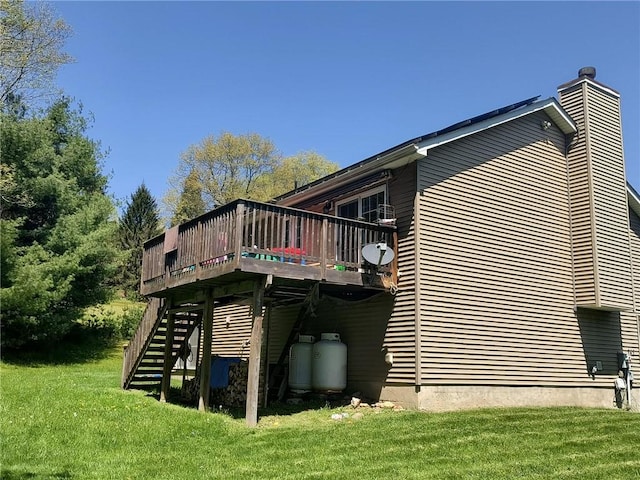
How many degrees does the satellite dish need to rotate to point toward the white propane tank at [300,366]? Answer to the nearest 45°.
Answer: approximately 135° to its right

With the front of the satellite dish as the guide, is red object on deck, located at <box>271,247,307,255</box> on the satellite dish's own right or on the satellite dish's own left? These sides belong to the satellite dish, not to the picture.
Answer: on the satellite dish's own right

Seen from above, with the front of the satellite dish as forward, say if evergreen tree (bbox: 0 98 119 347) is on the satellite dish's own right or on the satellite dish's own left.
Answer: on the satellite dish's own right

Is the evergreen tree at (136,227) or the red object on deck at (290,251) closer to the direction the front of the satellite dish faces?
the red object on deck

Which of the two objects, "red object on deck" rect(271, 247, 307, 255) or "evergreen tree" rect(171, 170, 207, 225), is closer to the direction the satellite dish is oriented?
the red object on deck

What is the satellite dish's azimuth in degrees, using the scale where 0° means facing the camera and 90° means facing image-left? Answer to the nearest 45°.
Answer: approximately 0°
